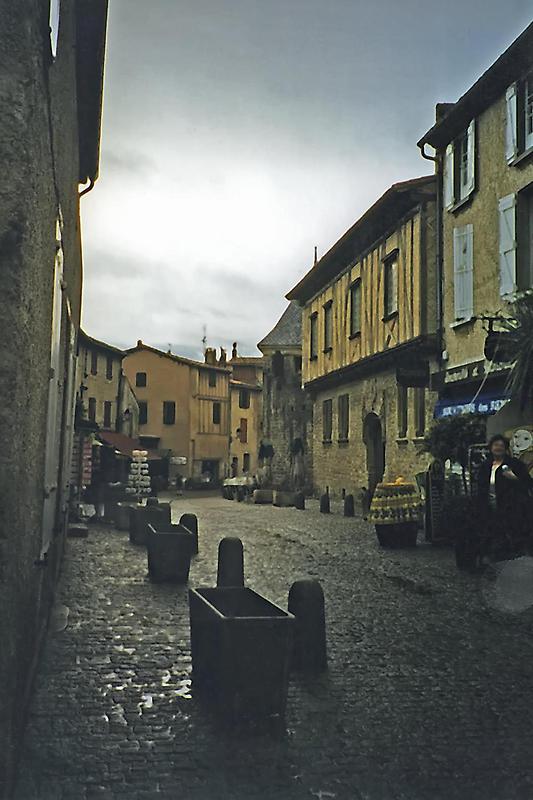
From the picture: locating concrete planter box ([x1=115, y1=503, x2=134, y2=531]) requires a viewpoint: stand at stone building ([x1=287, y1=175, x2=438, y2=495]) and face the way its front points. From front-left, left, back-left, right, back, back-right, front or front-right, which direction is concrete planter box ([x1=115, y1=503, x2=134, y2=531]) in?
front

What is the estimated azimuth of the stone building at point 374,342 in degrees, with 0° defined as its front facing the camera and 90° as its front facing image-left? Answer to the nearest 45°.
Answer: approximately 45°

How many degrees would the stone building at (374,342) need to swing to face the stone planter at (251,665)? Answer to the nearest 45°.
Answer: approximately 45° to its left

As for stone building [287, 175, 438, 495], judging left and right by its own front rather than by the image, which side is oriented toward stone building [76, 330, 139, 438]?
right

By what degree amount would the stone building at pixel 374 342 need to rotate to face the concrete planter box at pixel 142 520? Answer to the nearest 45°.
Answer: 0° — it already faces it
